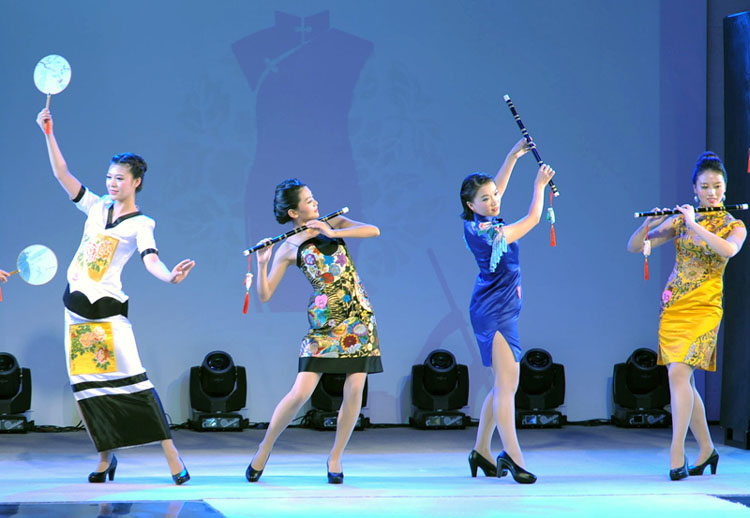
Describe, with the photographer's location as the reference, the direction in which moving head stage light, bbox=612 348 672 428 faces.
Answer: facing the viewer

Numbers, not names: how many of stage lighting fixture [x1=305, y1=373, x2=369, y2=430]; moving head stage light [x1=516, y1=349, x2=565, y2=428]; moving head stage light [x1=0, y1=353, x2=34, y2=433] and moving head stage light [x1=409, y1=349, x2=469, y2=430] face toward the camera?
4

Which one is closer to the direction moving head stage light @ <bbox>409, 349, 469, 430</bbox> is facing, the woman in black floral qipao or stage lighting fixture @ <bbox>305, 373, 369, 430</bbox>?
the woman in black floral qipao

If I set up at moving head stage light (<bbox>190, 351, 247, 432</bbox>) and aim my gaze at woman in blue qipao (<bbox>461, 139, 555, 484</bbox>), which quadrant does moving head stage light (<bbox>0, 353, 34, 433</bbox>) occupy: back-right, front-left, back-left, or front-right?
back-right

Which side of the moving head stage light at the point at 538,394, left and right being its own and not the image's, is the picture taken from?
front

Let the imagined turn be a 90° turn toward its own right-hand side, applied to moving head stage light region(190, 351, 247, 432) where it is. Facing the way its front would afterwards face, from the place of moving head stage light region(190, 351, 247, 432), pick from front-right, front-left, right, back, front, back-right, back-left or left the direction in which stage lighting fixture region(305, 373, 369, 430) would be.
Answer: back

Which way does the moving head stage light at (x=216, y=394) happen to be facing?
toward the camera

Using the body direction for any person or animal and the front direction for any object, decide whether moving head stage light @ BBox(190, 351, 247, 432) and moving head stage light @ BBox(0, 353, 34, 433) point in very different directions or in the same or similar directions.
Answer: same or similar directions

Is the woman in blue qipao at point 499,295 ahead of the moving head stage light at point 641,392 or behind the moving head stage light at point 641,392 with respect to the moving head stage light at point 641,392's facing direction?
ahead

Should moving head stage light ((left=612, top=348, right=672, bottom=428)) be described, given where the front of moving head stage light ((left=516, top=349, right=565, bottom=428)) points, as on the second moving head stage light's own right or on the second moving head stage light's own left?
on the second moving head stage light's own left

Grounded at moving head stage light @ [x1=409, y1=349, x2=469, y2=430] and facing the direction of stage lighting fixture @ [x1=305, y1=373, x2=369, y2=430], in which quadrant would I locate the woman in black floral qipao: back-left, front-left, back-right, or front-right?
front-left
